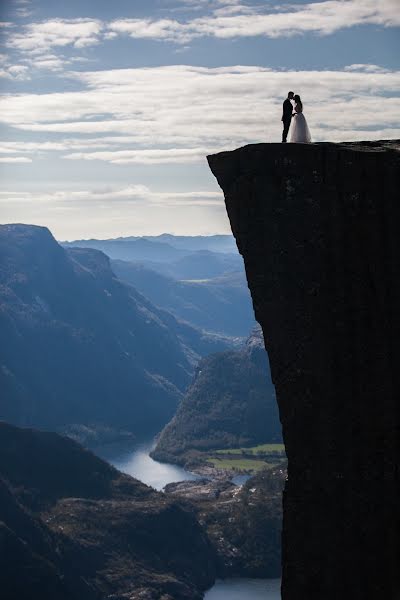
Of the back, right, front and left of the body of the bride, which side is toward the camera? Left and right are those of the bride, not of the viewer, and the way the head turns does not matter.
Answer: left
